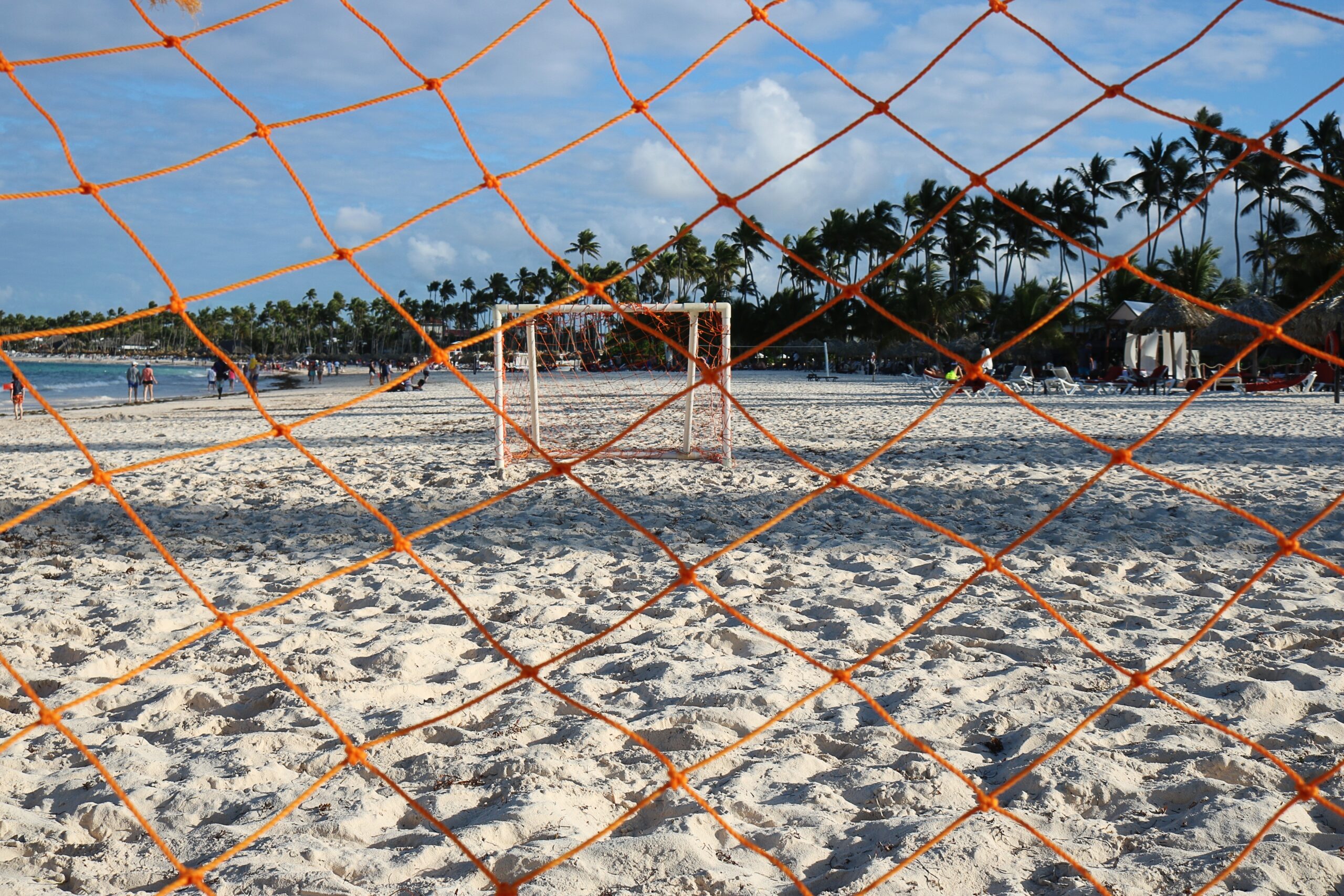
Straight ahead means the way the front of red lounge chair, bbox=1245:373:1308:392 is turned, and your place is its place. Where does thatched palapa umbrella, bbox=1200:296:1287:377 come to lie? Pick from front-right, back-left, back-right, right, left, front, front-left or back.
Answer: right

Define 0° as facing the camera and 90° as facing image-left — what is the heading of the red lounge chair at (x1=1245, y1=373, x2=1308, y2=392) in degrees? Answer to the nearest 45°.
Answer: approximately 90°

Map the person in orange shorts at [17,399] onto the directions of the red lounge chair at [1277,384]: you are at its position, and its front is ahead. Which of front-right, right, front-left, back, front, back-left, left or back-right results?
front-left

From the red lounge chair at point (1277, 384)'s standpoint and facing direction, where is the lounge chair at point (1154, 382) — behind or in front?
in front

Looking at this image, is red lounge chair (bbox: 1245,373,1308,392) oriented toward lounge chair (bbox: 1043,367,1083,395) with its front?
yes

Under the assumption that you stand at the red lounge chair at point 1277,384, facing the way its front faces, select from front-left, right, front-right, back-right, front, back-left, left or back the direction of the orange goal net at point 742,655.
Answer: left

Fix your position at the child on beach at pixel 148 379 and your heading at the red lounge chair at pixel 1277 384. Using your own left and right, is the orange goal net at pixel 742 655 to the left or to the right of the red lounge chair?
right
